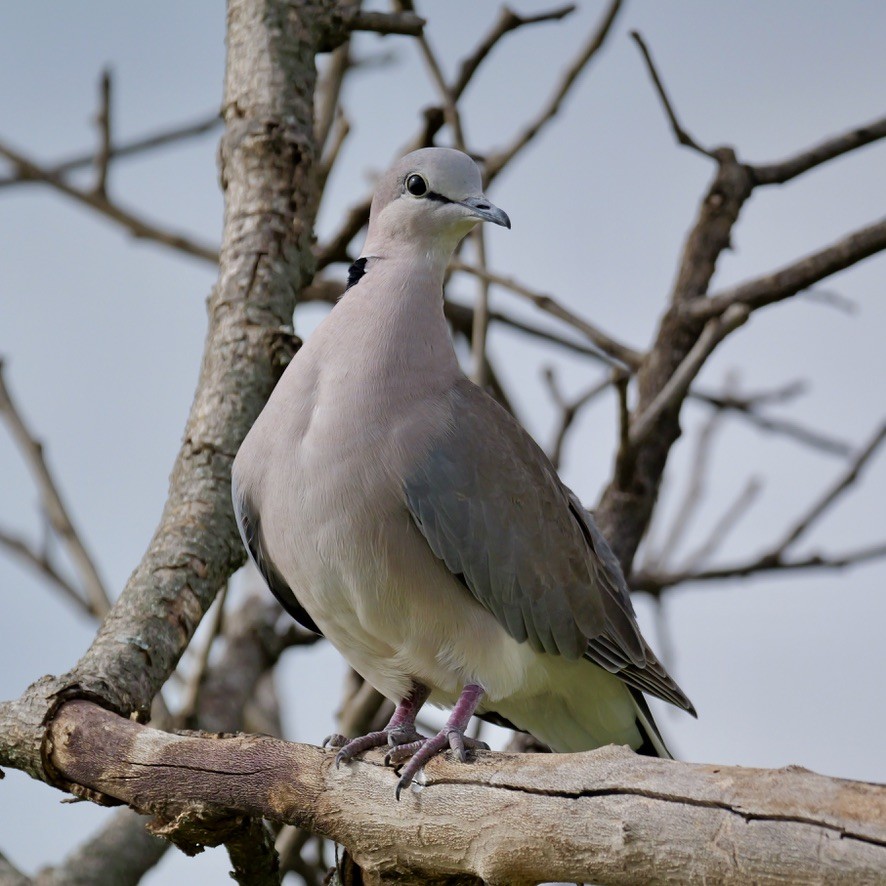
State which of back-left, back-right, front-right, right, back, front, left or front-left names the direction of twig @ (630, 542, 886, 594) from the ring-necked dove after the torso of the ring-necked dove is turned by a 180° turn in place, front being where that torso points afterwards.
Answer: front

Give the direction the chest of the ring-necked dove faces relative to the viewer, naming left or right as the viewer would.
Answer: facing the viewer and to the left of the viewer

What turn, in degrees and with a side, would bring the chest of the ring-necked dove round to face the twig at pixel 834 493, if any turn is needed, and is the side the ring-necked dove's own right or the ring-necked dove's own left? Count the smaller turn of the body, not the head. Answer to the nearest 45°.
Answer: approximately 180°

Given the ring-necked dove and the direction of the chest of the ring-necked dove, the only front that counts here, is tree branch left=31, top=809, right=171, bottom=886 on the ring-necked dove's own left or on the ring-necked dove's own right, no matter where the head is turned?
on the ring-necked dove's own right

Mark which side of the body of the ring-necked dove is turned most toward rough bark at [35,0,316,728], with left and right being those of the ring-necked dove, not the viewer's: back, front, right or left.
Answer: right
